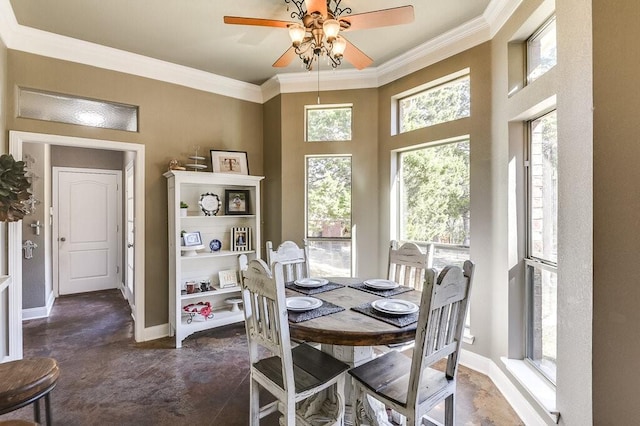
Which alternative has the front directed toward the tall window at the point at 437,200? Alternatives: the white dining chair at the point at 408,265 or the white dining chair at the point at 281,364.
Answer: the white dining chair at the point at 281,364

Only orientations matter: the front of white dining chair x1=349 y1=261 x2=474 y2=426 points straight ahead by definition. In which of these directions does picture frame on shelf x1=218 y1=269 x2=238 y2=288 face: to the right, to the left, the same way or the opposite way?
the opposite way

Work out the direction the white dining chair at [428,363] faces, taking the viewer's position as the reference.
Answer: facing away from the viewer and to the left of the viewer

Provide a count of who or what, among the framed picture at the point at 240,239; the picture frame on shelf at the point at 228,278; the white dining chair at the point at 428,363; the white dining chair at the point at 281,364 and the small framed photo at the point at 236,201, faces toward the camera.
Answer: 3

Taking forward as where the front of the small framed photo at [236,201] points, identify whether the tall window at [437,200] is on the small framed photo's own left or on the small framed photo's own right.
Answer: on the small framed photo's own left

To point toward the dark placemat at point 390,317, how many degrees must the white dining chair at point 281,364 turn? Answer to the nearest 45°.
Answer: approximately 45° to its right

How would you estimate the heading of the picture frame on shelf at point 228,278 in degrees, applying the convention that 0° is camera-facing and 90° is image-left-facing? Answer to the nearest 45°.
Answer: approximately 0°

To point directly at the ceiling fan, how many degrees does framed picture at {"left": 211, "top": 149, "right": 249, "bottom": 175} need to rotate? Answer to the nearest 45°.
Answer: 0° — it already faces it
